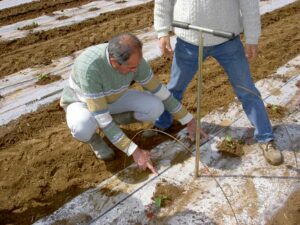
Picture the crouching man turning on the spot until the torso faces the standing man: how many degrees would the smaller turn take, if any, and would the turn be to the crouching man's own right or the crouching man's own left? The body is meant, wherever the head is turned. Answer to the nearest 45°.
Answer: approximately 45° to the crouching man's own left

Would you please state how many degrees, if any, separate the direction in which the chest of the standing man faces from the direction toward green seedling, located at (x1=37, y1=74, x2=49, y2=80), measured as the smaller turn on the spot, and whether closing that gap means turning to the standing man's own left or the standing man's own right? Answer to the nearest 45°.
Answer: approximately 135° to the standing man's own right

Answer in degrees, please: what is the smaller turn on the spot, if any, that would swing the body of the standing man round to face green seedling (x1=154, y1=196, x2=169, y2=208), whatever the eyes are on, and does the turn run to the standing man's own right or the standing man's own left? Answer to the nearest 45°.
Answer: approximately 45° to the standing man's own right

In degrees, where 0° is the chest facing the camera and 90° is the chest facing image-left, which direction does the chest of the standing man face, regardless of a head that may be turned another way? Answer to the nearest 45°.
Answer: approximately 0°

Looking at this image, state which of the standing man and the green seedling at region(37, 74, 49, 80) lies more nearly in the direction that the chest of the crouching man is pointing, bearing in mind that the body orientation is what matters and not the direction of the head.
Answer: the standing man

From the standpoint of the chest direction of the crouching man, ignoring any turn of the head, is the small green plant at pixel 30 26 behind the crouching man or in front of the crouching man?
behind

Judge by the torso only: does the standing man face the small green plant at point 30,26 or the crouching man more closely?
the crouching man
